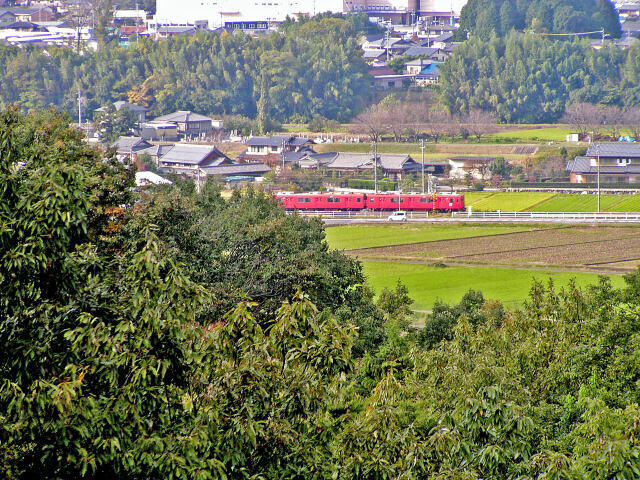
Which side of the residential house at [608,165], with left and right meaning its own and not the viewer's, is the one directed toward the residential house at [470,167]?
right

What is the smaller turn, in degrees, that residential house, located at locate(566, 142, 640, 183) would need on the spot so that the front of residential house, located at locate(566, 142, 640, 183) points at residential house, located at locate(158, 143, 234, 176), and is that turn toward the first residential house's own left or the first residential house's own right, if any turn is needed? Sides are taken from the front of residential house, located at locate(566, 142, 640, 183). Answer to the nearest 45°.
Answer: approximately 90° to the first residential house's own right

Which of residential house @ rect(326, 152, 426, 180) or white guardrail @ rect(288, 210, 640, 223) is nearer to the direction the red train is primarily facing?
the white guardrail

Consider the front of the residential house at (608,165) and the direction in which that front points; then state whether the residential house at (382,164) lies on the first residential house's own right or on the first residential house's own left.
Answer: on the first residential house's own right

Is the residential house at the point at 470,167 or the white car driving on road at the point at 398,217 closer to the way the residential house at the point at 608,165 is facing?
the white car driving on road
